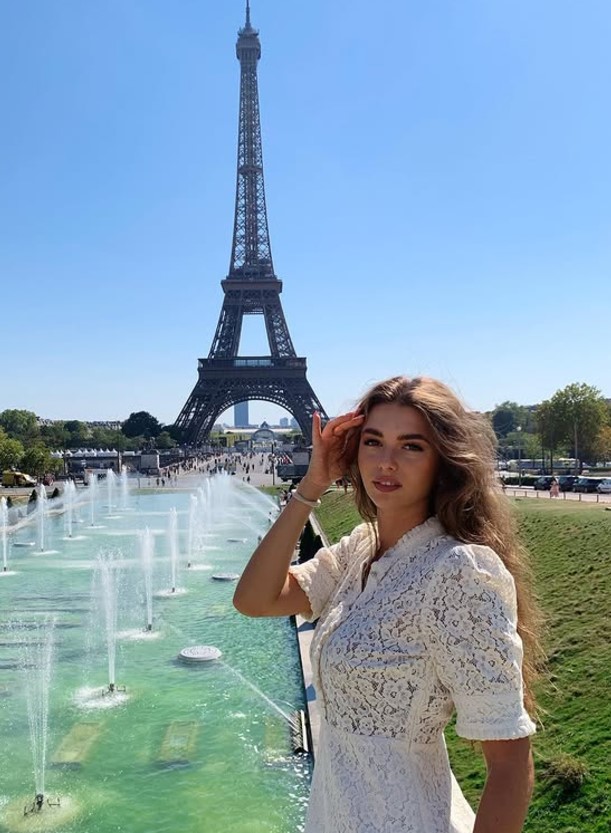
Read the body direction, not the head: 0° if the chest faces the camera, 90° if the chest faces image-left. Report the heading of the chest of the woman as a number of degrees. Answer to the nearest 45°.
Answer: approximately 45°

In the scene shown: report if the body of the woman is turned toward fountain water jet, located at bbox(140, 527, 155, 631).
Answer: no

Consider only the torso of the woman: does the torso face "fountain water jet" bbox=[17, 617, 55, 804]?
no

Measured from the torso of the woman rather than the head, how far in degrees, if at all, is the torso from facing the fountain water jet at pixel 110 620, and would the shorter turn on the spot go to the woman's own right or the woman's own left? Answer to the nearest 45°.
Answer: approximately 90° to the woman's own right

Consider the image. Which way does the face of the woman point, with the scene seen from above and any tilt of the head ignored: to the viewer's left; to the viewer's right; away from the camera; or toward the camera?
toward the camera

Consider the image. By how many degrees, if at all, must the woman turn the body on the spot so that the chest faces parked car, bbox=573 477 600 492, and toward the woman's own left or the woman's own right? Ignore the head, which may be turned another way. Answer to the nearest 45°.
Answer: approximately 135° to the woman's own right

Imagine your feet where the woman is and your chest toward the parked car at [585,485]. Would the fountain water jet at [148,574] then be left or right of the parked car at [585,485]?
left
